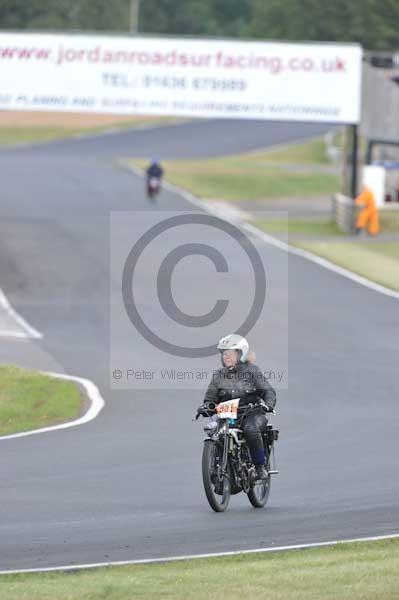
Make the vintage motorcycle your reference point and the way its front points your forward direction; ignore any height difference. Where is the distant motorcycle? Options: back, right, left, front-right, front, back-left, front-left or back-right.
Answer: back-right

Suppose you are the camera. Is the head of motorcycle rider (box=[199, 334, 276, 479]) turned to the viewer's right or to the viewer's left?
to the viewer's left

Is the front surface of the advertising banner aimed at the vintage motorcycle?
yes

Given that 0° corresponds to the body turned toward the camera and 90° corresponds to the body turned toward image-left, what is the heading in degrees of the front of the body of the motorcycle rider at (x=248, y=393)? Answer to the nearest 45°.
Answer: approximately 45°

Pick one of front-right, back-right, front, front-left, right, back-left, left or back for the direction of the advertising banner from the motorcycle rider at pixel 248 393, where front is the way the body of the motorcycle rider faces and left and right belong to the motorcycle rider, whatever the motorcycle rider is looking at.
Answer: back-right

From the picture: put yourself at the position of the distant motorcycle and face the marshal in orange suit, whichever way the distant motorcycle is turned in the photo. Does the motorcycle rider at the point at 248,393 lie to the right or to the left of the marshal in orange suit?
right

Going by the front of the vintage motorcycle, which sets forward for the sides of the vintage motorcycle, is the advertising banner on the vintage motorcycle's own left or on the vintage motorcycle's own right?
on the vintage motorcycle's own right

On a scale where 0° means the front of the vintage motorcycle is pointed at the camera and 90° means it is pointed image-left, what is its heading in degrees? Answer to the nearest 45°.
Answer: approximately 45°
